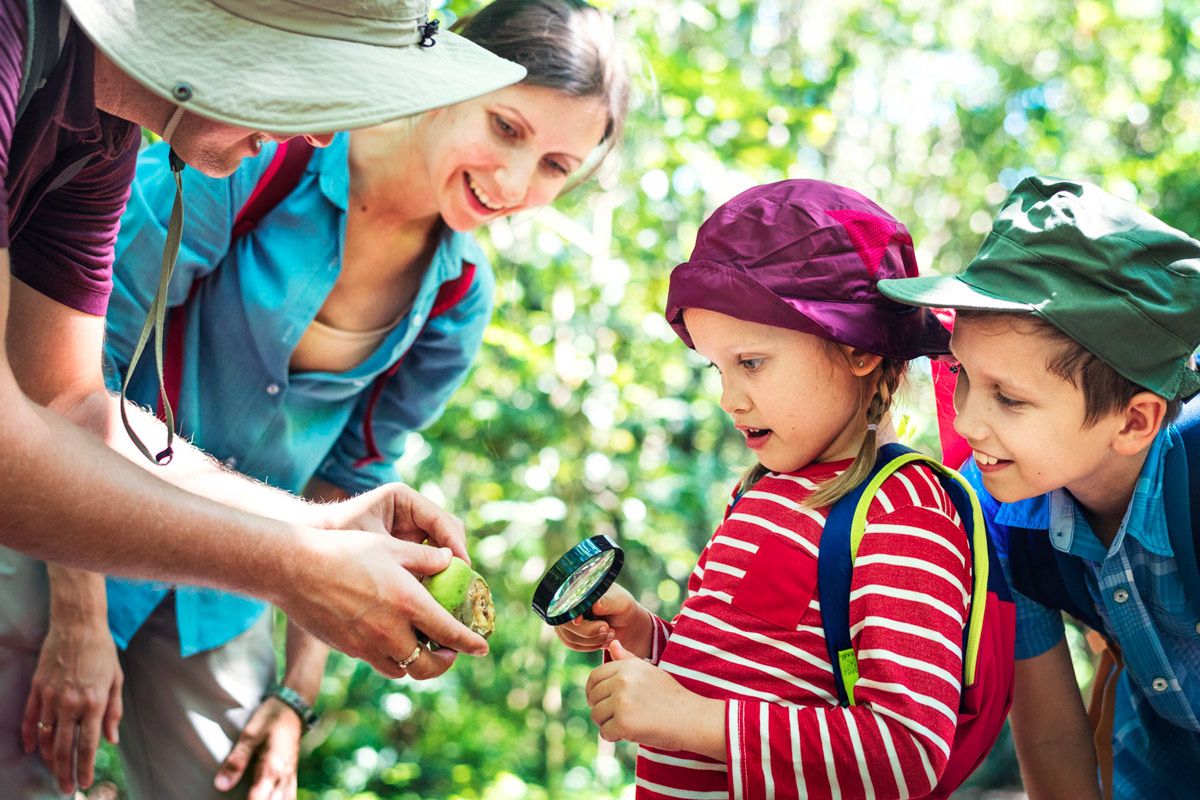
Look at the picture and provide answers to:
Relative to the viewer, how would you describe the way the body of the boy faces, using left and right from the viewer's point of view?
facing the viewer and to the left of the viewer

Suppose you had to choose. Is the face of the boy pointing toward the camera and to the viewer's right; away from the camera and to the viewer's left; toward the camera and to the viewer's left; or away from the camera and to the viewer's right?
toward the camera and to the viewer's left

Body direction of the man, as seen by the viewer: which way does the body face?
to the viewer's right

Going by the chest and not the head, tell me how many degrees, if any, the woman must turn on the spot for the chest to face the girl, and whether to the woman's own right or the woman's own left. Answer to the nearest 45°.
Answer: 0° — they already face them

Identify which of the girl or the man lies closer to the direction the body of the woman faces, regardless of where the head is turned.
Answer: the girl

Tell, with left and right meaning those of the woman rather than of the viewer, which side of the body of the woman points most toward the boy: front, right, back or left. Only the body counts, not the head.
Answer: front

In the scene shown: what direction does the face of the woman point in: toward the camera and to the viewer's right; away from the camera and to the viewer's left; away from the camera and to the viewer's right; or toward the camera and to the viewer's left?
toward the camera and to the viewer's right

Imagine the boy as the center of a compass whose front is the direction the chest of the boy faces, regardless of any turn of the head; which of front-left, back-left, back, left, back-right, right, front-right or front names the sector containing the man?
front

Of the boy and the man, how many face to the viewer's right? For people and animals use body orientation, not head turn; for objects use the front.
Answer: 1

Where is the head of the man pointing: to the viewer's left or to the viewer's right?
to the viewer's right

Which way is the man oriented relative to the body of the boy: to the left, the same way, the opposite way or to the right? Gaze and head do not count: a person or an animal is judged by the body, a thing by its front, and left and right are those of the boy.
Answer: the opposite way

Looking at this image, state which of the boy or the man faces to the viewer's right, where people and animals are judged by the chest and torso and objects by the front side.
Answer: the man

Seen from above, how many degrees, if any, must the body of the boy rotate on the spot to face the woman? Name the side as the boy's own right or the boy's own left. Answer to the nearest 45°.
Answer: approximately 45° to the boy's own right
